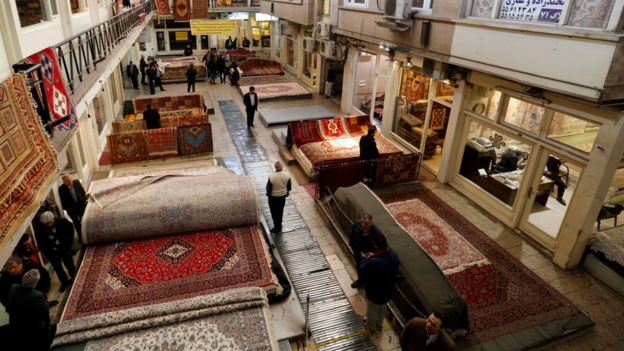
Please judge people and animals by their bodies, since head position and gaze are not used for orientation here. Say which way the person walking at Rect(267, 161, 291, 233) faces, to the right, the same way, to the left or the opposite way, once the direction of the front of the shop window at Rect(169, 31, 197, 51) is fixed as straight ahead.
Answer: the opposite way

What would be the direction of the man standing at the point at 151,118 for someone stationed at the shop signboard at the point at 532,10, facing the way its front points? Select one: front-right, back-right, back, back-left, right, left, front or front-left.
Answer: right

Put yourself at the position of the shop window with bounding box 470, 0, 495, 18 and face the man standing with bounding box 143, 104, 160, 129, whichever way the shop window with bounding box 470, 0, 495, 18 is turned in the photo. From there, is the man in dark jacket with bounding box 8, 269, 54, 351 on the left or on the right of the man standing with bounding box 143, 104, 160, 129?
left

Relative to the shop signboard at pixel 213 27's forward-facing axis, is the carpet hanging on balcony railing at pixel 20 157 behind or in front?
in front

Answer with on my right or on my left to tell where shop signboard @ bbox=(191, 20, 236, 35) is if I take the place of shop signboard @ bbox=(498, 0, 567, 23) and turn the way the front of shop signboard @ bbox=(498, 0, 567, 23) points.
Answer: on my right

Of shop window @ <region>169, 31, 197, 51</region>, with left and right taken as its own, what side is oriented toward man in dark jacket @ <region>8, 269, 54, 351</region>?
front
